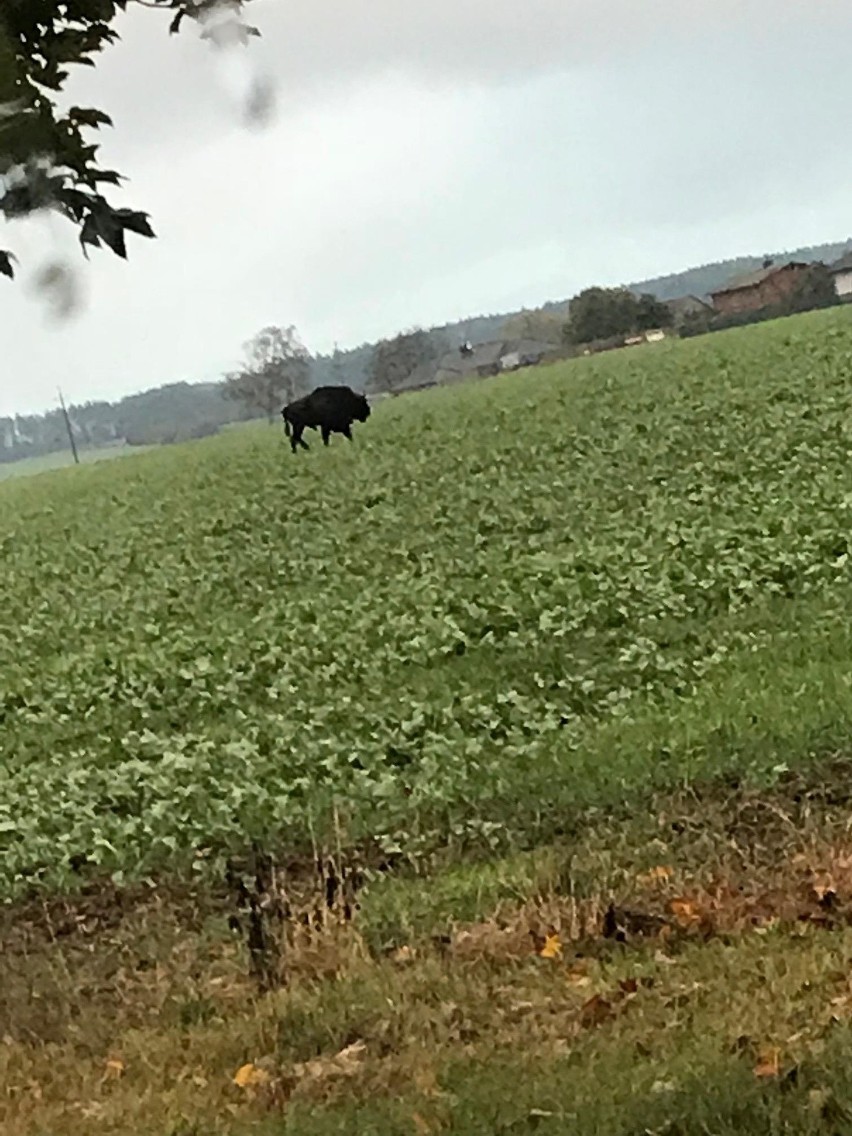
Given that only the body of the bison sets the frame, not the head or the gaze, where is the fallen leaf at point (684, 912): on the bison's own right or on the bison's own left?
on the bison's own right

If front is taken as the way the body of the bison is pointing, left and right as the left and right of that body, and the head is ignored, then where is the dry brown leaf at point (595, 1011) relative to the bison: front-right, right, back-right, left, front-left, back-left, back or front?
right

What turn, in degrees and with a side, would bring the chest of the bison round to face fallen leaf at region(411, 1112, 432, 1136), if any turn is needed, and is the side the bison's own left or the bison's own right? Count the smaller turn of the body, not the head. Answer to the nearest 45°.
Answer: approximately 90° to the bison's own right

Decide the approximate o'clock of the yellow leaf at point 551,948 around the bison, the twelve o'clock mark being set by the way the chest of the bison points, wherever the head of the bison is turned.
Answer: The yellow leaf is roughly at 3 o'clock from the bison.

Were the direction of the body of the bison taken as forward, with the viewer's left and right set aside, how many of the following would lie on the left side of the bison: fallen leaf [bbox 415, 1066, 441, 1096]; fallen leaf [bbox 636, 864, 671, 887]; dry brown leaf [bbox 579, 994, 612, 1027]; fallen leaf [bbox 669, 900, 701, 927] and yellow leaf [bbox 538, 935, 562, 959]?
0

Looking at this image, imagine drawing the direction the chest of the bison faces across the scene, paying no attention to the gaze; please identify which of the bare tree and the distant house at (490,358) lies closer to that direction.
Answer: the distant house

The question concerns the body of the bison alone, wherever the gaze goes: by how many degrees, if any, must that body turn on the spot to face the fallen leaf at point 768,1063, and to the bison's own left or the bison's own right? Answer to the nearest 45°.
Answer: approximately 90° to the bison's own right

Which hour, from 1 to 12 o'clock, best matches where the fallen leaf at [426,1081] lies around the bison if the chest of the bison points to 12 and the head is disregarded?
The fallen leaf is roughly at 3 o'clock from the bison.

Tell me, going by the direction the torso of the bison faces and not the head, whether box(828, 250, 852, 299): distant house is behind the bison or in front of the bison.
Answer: in front

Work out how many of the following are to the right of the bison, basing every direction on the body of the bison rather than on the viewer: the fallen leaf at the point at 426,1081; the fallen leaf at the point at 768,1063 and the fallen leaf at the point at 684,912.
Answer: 3

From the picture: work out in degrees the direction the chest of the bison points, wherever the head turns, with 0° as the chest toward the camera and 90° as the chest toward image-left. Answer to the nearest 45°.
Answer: approximately 270°

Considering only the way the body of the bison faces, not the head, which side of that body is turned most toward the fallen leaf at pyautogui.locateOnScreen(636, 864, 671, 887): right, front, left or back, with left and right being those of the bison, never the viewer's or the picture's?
right

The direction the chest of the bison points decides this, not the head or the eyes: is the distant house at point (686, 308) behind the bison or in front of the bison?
in front

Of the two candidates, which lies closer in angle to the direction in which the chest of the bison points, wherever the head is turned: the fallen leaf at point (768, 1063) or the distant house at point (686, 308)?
the distant house

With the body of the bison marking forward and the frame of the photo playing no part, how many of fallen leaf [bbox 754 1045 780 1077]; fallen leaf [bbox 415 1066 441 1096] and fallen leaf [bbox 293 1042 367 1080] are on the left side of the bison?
0

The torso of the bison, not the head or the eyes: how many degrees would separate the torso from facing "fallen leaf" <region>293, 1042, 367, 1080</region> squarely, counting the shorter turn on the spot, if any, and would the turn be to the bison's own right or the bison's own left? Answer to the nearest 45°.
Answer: approximately 90° to the bison's own right

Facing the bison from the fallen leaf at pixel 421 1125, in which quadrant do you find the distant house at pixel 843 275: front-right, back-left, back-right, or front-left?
front-right
